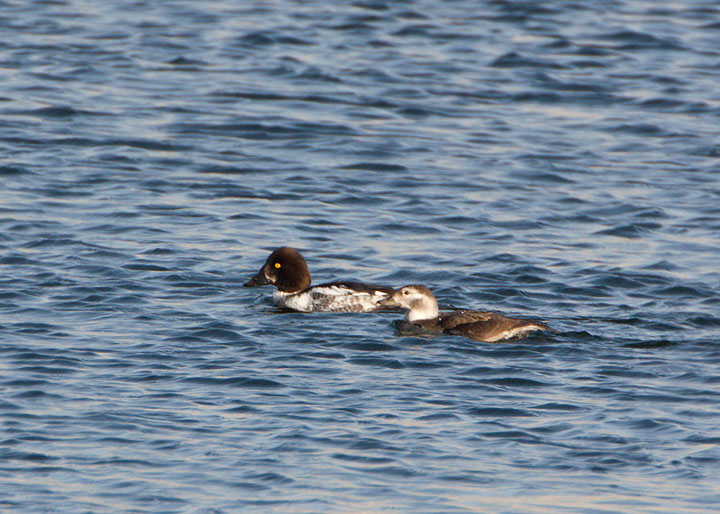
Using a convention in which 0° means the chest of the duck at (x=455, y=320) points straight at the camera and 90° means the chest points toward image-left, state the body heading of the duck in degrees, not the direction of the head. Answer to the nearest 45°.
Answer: approximately 90°
